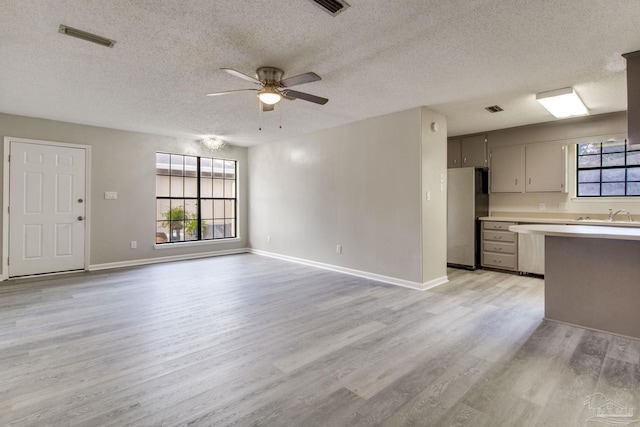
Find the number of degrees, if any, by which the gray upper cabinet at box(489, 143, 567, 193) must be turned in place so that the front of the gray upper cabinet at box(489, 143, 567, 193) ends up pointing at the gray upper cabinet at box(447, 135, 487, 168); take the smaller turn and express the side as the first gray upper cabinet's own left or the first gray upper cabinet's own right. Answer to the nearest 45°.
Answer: approximately 90° to the first gray upper cabinet's own right

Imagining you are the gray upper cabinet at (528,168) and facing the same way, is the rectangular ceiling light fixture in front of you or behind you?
in front

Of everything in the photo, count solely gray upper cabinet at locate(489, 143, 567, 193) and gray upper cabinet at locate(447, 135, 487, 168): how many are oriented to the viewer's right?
0

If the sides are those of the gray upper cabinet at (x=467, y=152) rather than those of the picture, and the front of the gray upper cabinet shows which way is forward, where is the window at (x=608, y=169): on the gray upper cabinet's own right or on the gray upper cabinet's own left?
on the gray upper cabinet's own left

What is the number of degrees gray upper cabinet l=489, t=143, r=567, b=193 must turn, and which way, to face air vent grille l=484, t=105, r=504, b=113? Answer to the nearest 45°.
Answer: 0° — it already faces it

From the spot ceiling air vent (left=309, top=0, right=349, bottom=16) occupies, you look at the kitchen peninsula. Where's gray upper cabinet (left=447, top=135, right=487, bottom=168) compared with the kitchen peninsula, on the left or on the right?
left

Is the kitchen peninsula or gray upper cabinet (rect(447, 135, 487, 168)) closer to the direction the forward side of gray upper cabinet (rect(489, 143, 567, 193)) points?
the kitchen peninsula

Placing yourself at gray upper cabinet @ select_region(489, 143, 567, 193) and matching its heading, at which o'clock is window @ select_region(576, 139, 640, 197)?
The window is roughly at 9 o'clock from the gray upper cabinet.

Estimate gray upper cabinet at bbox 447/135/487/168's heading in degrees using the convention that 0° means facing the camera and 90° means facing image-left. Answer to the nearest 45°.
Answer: approximately 45°

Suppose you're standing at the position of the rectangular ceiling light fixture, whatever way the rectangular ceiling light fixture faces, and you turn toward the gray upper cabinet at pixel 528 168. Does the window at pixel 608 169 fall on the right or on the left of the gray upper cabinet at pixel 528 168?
right

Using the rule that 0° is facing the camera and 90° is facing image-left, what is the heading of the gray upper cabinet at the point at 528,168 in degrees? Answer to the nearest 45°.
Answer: approximately 0°

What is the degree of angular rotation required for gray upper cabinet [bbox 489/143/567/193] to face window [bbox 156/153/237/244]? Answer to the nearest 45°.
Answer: approximately 90° to its right

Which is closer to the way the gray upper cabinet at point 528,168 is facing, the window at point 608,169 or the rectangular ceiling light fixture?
the rectangular ceiling light fixture
